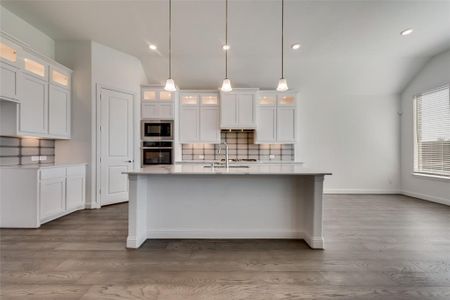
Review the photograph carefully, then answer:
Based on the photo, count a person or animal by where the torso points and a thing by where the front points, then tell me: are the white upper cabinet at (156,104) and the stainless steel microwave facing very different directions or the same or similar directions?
same or similar directions

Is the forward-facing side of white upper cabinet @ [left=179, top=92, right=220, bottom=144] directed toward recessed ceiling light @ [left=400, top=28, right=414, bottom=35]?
no

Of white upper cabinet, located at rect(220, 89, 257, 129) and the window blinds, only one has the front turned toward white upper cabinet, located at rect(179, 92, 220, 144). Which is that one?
the window blinds

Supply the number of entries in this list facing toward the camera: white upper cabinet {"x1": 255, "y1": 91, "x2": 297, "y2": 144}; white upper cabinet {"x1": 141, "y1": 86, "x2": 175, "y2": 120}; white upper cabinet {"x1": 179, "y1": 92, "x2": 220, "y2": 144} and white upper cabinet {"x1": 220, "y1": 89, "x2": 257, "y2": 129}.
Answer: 4

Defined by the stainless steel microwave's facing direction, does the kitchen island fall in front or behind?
in front

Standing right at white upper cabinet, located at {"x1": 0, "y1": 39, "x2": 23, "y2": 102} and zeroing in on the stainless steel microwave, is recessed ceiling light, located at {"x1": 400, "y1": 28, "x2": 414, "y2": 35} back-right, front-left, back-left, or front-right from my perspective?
front-right

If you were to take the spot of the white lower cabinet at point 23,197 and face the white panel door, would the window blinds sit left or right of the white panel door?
right

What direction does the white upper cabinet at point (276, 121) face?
toward the camera

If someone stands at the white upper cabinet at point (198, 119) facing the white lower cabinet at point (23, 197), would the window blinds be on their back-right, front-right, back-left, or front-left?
back-left

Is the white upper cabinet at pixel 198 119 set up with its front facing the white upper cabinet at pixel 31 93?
no

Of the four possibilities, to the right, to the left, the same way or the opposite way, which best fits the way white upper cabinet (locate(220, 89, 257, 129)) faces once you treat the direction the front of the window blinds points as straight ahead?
to the left

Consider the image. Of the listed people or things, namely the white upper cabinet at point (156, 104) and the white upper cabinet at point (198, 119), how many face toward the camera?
2

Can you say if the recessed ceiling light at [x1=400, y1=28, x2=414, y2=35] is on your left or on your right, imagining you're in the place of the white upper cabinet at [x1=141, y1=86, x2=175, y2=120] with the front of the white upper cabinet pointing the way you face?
on your left

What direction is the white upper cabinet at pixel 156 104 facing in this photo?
toward the camera

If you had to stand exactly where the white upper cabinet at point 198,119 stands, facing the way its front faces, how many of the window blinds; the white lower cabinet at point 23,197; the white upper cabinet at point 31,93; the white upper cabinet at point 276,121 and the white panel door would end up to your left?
2

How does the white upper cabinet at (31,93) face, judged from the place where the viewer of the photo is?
facing the viewer and to the right of the viewer

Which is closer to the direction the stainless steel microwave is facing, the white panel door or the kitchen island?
the kitchen island

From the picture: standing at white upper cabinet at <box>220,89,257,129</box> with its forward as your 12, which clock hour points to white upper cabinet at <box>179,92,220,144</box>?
white upper cabinet at <box>179,92,220,144</box> is roughly at 3 o'clock from white upper cabinet at <box>220,89,257,129</box>.

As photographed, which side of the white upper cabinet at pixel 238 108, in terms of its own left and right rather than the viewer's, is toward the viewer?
front

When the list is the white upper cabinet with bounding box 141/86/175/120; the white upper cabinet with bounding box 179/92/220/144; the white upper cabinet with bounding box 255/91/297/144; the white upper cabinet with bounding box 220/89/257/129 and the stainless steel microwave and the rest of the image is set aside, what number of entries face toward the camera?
5

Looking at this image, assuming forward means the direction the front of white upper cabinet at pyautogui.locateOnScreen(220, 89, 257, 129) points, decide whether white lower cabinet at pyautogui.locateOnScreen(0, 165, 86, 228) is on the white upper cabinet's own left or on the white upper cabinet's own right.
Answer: on the white upper cabinet's own right
